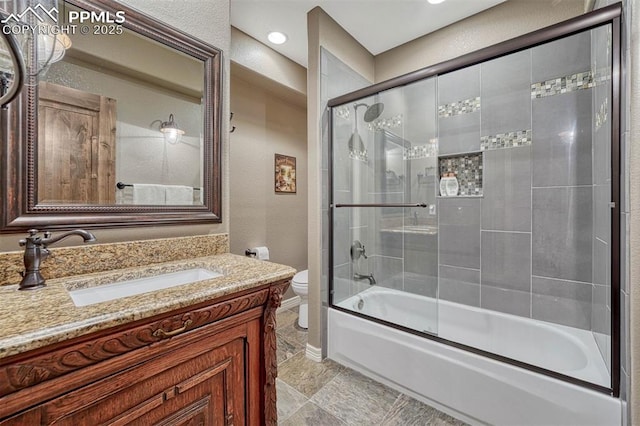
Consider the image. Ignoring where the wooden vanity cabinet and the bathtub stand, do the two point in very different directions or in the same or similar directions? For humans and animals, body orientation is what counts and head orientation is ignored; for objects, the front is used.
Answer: very different directions

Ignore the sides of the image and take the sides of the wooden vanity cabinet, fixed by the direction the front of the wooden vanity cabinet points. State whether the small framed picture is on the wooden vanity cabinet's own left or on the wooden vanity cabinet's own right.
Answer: on the wooden vanity cabinet's own left

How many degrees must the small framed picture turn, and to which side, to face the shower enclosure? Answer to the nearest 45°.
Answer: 0° — it already faces it

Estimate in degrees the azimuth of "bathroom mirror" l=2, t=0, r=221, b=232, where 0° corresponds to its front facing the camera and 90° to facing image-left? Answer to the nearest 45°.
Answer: approximately 315°

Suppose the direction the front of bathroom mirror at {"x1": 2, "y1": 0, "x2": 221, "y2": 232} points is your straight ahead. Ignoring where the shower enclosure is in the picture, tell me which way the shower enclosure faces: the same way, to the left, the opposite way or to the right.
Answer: the opposite way

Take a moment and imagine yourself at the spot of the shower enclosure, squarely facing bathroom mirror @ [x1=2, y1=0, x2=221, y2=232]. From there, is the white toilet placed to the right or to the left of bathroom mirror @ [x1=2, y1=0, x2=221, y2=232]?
right

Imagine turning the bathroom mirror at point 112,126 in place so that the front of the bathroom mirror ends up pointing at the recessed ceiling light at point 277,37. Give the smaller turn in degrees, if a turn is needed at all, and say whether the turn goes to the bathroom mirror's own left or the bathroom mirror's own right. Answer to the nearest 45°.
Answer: approximately 90° to the bathroom mirror's own left
